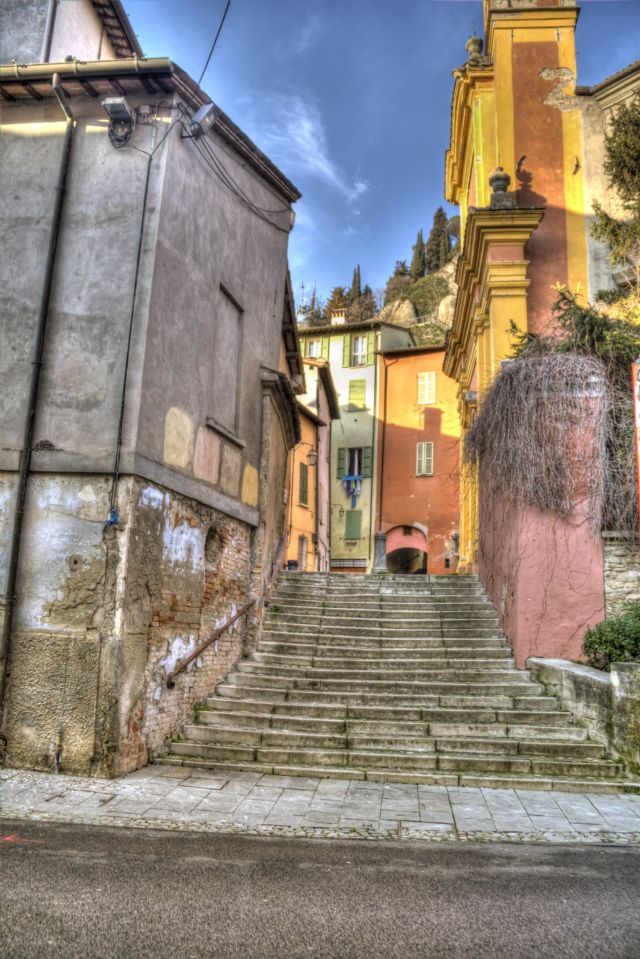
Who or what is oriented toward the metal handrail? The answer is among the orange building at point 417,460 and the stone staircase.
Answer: the orange building

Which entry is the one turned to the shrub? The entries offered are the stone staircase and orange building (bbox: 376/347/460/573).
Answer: the orange building

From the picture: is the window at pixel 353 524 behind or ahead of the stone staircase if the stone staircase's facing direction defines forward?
behind

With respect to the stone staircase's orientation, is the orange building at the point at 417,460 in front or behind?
behind

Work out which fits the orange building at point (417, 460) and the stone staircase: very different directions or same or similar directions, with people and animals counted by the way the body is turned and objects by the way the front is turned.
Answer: same or similar directions

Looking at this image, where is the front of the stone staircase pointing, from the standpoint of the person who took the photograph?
facing the viewer

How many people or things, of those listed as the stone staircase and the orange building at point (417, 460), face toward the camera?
2

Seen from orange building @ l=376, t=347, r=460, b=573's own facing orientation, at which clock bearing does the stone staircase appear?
The stone staircase is roughly at 12 o'clock from the orange building.

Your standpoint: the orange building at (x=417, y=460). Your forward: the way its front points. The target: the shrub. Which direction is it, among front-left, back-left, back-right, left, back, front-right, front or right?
front

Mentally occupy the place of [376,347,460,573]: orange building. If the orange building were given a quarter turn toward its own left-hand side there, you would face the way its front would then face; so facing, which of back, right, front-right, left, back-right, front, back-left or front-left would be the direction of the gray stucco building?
right

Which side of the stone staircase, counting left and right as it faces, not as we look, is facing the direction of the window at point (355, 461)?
back

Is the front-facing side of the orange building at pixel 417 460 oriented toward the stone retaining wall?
yes
